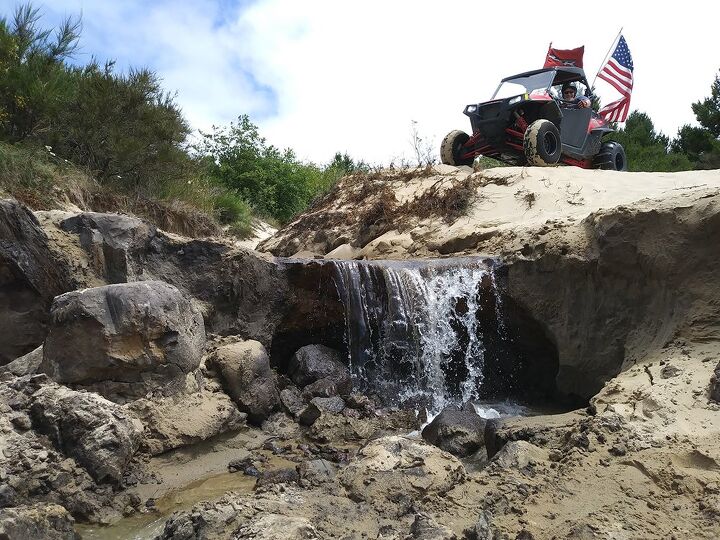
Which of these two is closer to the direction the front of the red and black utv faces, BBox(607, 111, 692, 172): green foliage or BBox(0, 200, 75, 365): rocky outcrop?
the rocky outcrop

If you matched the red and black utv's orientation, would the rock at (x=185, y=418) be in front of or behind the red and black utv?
in front

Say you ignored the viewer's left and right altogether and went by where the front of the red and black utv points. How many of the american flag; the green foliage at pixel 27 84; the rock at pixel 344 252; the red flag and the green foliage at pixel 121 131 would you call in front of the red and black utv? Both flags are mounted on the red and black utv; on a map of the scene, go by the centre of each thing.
3

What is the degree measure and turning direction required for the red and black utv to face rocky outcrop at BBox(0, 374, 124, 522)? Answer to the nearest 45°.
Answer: approximately 45° to its left

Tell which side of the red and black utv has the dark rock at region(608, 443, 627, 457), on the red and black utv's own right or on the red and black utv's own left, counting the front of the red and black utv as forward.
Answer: on the red and black utv's own left

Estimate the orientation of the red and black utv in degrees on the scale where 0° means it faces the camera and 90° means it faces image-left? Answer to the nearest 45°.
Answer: approximately 45°

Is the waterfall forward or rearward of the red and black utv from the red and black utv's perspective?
forward

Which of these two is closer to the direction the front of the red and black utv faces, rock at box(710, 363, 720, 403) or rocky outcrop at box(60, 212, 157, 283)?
the rocky outcrop

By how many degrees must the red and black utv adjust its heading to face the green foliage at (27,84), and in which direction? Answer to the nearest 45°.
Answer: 0° — it already faces it

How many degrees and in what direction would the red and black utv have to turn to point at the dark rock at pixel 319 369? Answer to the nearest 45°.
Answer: approximately 45° to its left

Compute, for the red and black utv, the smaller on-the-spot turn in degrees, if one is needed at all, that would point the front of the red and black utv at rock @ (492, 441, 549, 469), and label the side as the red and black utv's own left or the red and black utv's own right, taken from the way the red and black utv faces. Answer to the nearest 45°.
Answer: approximately 45° to the red and black utv's own left

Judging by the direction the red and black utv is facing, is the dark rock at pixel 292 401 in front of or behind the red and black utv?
in front

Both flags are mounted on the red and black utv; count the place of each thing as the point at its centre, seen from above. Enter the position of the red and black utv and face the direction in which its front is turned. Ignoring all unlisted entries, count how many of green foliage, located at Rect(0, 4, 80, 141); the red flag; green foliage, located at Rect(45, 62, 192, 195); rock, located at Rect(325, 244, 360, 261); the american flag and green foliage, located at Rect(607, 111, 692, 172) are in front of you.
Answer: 3
